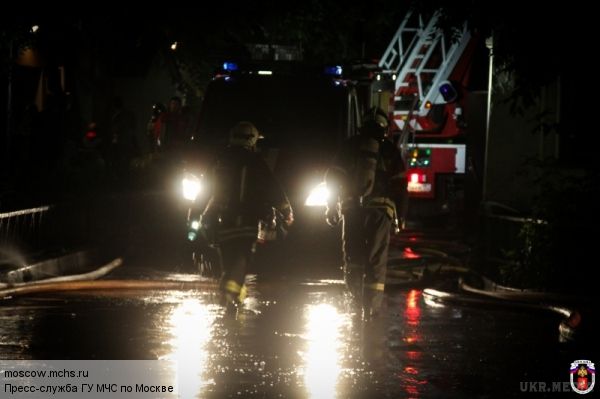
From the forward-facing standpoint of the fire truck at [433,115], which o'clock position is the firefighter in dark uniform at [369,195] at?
The firefighter in dark uniform is roughly at 6 o'clock from the fire truck.

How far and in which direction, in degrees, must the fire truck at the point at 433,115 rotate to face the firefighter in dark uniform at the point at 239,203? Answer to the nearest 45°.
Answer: approximately 180°

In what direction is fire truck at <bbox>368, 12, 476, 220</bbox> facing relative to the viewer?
away from the camera
